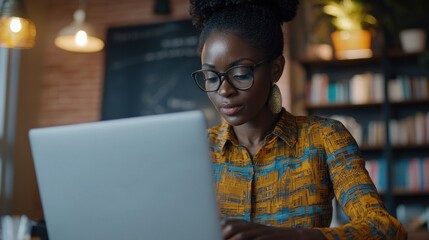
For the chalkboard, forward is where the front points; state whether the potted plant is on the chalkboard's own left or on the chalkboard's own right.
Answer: on the chalkboard's own left

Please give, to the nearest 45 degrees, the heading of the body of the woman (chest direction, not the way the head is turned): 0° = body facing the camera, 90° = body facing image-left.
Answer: approximately 45°

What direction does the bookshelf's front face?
toward the camera

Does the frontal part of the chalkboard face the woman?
yes

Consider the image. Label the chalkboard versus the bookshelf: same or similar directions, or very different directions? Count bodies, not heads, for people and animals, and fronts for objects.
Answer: same or similar directions

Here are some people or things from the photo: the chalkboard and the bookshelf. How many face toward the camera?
2

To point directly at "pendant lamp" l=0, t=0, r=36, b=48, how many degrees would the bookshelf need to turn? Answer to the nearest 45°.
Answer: approximately 45° to its right

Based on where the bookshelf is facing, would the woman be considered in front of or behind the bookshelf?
in front

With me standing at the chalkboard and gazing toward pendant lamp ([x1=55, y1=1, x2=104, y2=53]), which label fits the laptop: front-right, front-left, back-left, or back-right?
front-left

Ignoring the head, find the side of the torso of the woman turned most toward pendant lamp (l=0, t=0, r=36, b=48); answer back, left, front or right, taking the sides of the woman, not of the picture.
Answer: right

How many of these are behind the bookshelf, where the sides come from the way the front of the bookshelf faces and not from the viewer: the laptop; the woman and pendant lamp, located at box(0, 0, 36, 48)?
0

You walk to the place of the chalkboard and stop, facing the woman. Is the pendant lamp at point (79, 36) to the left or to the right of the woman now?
right

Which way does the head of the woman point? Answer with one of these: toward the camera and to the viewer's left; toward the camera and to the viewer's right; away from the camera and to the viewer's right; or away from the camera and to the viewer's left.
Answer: toward the camera and to the viewer's left

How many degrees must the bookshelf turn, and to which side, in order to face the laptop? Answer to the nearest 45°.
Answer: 0° — it already faces it
